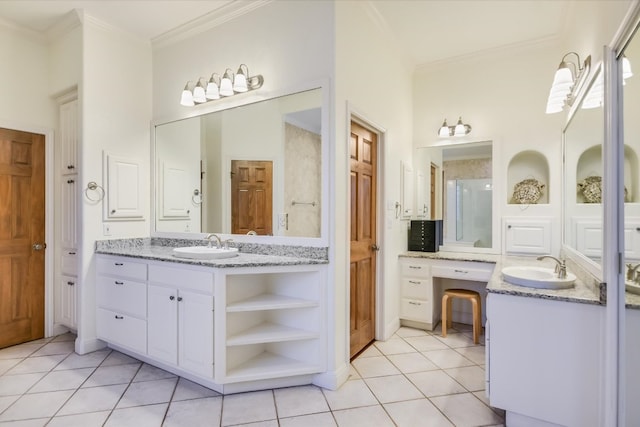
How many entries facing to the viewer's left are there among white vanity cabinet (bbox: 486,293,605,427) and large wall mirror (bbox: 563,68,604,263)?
2

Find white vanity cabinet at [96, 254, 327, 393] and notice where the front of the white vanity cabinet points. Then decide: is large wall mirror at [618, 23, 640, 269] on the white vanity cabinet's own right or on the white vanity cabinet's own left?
on the white vanity cabinet's own left

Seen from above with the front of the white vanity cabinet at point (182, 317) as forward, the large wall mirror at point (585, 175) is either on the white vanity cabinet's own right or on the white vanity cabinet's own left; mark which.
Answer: on the white vanity cabinet's own left

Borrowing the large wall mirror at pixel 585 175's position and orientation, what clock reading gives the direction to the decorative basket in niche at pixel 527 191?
The decorative basket in niche is roughly at 2 o'clock from the large wall mirror.

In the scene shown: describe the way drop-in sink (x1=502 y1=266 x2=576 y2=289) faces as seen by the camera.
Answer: facing the viewer and to the left of the viewer

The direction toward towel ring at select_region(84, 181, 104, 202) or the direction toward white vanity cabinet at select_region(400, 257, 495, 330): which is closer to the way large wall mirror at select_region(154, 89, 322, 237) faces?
the towel ring

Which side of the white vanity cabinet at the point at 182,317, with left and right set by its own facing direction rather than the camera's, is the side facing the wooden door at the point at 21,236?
right

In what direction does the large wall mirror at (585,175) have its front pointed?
to the viewer's left

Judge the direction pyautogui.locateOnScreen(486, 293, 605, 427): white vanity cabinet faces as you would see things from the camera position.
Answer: facing to the left of the viewer

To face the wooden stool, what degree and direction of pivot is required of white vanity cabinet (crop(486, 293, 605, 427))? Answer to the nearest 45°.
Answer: approximately 45° to its right

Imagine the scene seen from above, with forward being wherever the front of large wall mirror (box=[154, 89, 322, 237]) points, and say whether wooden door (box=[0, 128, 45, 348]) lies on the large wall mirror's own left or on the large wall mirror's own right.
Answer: on the large wall mirror's own right

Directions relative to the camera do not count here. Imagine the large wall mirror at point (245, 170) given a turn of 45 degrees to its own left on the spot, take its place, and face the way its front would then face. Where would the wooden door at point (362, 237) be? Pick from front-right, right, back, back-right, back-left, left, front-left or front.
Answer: left

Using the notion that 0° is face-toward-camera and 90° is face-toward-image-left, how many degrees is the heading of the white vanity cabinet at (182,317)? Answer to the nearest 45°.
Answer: approximately 45°
